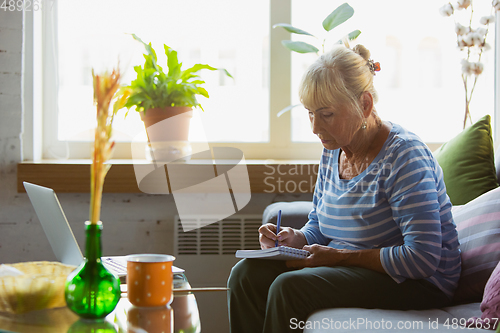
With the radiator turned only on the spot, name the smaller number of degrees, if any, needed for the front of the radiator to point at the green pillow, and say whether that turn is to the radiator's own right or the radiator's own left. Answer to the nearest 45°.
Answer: approximately 45° to the radiator's own left

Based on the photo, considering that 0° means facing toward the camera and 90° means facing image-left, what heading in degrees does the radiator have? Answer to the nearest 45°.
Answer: approximately 0°

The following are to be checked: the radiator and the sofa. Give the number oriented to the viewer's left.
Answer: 1

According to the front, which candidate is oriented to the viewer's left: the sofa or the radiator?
the sofa

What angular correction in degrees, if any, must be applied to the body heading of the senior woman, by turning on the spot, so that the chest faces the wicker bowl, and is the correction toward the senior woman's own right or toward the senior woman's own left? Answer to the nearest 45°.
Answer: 0° — they already face it

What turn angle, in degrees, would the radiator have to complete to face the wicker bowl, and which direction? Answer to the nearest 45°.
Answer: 0° — it already faces it

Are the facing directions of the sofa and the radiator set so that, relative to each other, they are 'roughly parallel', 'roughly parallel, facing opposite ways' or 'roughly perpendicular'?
roughly perpendicular

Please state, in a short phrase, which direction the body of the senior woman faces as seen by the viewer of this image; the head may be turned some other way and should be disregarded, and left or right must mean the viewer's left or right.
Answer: facing the viewer and to the left of the viewer

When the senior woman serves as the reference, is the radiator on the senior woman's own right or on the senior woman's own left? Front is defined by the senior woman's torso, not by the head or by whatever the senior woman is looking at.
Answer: on the senior woman's own right

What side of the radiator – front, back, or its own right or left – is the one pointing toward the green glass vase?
front

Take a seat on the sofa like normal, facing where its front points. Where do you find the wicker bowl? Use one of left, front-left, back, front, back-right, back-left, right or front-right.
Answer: front-left

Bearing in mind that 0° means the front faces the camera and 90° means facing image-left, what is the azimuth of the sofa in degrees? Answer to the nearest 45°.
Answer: approximately 90°
